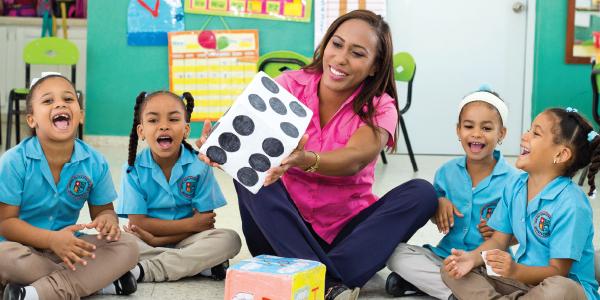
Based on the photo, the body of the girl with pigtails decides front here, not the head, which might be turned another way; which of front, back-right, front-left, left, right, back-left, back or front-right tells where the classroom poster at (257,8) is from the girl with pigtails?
back

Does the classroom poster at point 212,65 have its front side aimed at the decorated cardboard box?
yes

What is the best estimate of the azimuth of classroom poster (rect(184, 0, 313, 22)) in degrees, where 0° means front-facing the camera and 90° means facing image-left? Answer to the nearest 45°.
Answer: approximately 0°

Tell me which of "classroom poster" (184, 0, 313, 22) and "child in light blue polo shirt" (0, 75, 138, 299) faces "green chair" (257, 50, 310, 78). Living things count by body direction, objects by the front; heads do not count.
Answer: the classroom poster

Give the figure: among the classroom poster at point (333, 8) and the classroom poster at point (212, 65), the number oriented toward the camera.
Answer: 2

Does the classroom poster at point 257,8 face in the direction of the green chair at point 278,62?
yes
